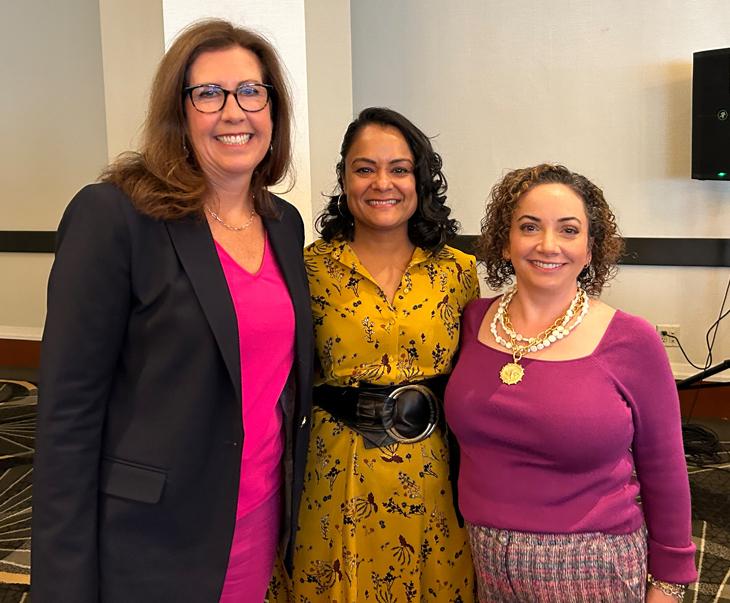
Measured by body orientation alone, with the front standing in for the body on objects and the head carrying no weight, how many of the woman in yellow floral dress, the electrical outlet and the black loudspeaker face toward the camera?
3

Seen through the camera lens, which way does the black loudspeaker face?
facing the viewer

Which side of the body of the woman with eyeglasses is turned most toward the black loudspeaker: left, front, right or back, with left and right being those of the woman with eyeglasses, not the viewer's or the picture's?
left

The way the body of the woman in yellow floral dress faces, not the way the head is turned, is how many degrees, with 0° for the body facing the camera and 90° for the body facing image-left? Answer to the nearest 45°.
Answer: approximately 0°

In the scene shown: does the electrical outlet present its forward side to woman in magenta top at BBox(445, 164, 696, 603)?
yes

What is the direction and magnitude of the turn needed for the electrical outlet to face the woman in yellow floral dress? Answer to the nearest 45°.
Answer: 0° — it already faces them

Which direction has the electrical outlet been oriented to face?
toward the camera

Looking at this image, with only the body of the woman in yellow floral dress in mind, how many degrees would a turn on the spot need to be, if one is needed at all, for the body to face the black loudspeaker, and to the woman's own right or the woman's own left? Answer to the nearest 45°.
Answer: approximately 135° to the woman's own left

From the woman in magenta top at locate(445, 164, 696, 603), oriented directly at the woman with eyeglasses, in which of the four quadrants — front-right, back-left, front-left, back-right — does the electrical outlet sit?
back-right
